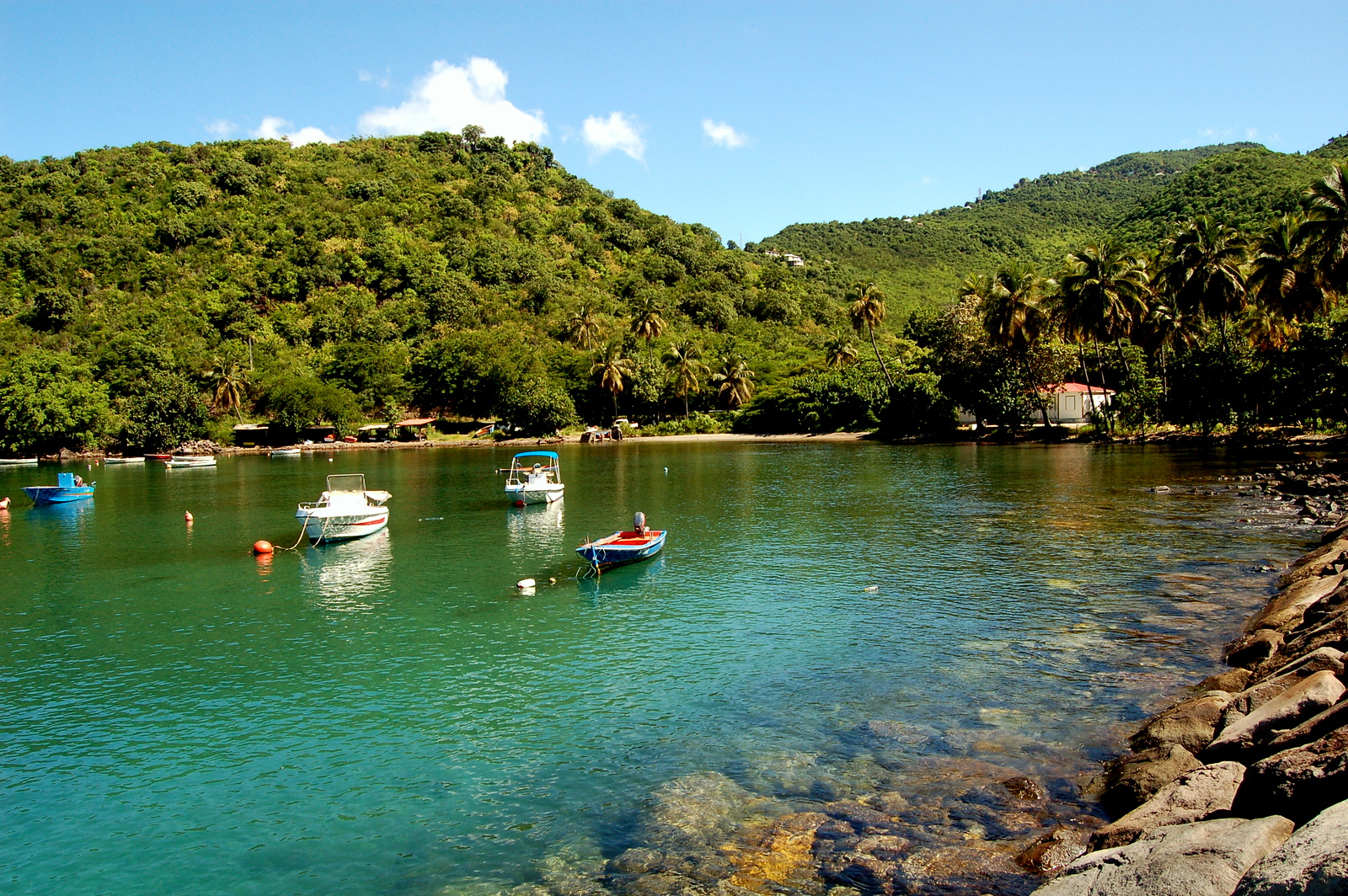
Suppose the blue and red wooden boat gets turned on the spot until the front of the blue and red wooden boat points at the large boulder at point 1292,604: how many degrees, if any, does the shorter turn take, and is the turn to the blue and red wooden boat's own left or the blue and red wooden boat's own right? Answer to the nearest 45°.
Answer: approximately 90° to the blue and red wooden boat's own left

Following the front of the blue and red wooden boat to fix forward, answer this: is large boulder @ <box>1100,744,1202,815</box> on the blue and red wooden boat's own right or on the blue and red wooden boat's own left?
on the blue and red wooden boat's own left

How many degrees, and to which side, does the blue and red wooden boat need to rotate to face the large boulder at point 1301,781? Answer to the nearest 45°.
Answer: approximately 45° to its left

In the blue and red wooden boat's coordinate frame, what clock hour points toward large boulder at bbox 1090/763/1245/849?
The large boulder is roughly at 10 o'clock from the blue and red wooden boat.

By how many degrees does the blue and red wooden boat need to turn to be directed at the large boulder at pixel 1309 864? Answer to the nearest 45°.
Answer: approximately 45° to its left

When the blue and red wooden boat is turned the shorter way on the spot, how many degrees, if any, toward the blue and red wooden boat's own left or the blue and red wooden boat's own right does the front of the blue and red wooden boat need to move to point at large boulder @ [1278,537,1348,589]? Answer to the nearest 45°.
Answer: approximately 90° to the blue and red wooden boat's own left

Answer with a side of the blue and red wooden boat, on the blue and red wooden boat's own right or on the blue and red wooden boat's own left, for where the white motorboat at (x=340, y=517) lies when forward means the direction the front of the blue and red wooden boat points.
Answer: on the blue and red wooden boat's own right
